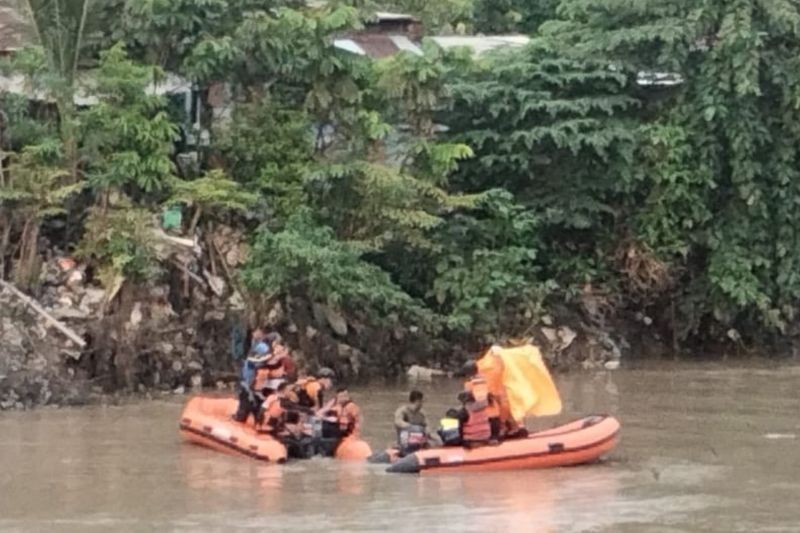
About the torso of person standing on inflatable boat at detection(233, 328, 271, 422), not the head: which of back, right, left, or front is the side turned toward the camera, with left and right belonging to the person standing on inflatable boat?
right

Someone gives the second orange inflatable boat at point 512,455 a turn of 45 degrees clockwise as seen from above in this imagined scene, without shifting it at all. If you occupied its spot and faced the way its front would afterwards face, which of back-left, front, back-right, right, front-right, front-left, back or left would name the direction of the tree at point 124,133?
back

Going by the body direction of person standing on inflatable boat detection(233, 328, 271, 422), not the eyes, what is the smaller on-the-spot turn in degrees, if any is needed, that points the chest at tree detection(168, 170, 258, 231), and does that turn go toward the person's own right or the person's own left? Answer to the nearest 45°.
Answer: approximately 90° to the person's own left

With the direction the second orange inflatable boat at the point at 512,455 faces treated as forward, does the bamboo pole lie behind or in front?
behind

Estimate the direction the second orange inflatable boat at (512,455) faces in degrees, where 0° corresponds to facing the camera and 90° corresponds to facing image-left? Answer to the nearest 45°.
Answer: approximately 270°

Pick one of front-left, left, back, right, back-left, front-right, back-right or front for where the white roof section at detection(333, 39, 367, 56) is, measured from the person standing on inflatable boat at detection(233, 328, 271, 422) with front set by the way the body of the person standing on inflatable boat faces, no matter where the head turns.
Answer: left

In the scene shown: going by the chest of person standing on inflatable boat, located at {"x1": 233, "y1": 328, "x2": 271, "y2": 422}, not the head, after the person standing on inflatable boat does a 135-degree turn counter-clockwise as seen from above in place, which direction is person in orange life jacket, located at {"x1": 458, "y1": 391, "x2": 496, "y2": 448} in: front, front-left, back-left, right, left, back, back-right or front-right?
back

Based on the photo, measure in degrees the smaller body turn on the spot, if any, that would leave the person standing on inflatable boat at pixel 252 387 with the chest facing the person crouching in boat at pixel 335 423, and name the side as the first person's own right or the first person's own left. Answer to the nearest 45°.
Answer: approximately 45° to the first person's own right

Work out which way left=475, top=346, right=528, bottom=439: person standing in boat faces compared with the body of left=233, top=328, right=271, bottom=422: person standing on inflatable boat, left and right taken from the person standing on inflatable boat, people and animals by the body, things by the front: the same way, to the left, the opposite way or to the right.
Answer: the opposite way
